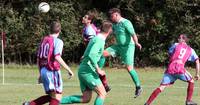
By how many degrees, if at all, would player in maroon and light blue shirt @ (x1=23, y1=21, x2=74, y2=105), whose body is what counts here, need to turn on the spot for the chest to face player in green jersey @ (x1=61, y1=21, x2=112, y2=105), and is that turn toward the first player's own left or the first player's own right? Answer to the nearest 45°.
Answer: approximately 45° to the first player's own right

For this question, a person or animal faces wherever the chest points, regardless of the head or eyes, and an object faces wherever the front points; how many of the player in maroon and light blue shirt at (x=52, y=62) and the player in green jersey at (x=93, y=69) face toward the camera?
0

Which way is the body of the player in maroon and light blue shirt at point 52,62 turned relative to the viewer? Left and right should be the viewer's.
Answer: facing away from the viewer and to the right of the viewer

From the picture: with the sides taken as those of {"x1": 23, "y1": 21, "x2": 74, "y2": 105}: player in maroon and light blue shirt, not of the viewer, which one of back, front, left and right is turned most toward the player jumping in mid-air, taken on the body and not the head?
front
